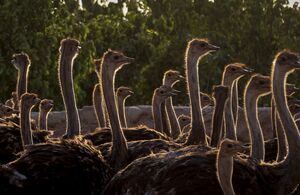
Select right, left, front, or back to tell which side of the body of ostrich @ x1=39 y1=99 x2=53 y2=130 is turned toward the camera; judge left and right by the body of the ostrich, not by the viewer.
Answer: right

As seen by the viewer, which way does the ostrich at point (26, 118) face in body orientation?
to the viewer's right

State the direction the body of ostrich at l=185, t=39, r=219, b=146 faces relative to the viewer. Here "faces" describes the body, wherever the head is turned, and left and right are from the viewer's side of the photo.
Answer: facing to the right of the viewer

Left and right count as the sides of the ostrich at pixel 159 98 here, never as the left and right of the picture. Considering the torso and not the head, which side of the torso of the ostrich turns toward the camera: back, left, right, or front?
right

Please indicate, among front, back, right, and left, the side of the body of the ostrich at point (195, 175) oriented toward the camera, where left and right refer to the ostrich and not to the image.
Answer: right

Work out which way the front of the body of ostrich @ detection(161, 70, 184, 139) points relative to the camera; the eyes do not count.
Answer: to the viewer's right

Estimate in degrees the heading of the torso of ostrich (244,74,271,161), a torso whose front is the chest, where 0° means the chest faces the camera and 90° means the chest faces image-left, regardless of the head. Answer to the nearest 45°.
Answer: approximately 270°

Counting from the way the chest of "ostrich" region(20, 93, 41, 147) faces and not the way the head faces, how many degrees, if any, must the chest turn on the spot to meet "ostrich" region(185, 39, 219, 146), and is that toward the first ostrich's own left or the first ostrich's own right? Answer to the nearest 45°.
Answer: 0° — it already faces it

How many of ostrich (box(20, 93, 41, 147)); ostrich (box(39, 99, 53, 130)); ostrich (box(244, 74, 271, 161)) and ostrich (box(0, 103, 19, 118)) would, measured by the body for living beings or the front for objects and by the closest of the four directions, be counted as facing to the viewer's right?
4

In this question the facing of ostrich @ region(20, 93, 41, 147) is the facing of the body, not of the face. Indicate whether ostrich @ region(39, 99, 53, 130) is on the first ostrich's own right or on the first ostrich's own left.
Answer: on the first ostrich's own left
